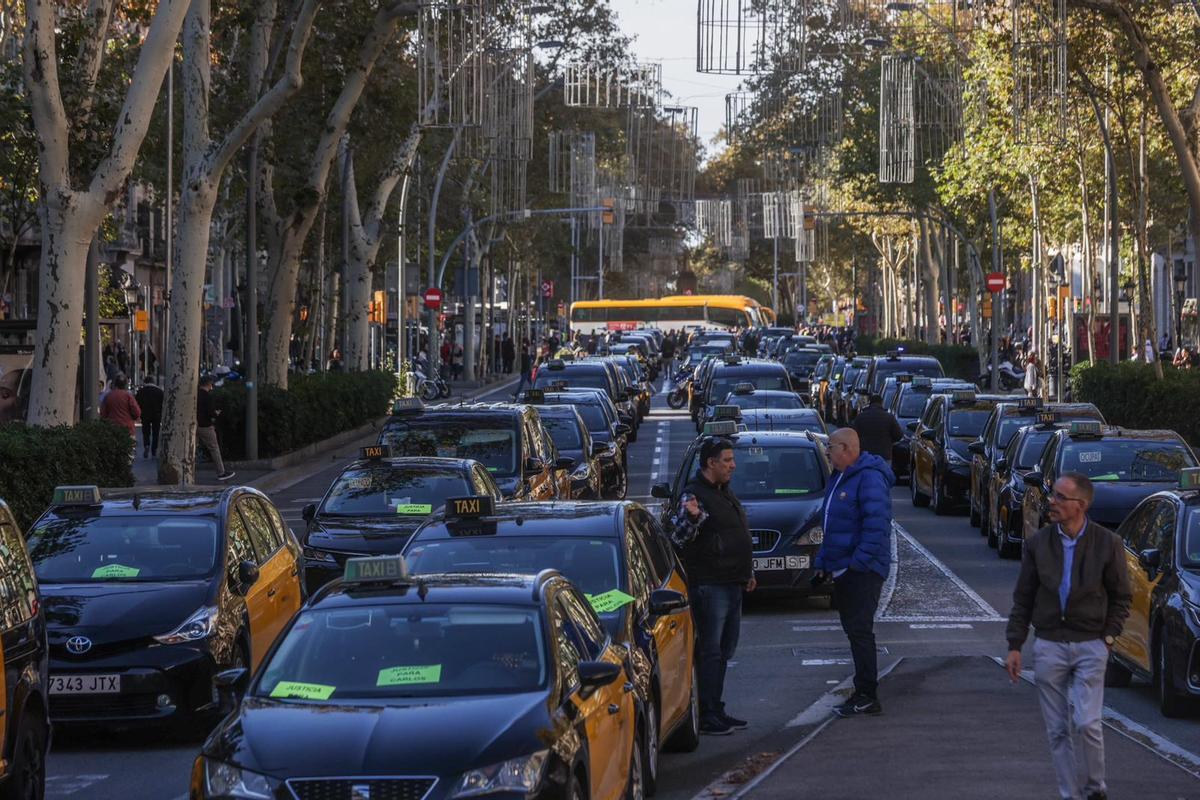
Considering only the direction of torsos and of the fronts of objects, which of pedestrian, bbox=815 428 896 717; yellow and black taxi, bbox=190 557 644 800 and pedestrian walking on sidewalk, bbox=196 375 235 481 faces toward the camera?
the yellow and black taxi

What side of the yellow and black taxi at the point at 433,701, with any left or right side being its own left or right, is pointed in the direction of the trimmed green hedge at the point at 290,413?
back

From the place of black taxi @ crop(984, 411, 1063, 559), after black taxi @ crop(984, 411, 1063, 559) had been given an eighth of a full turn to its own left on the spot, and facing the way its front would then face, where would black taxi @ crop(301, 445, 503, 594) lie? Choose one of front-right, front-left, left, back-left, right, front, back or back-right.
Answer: back-right

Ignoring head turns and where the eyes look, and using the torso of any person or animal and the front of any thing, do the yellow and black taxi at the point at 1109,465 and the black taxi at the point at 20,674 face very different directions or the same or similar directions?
same or similar directions

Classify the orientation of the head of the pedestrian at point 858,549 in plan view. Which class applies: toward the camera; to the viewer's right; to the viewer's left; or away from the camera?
to the viewer's left

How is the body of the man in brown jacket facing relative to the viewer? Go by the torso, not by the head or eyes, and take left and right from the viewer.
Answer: facing the viewer

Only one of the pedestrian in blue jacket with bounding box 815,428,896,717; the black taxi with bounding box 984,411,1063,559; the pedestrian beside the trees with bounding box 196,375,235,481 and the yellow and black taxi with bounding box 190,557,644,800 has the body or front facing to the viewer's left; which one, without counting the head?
the pedestrian in blue jacket with bounding box 815,428,896,717

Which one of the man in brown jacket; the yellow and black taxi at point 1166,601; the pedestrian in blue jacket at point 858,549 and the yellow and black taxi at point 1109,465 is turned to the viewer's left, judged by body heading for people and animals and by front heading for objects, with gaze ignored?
the pedestrian in blue jacket

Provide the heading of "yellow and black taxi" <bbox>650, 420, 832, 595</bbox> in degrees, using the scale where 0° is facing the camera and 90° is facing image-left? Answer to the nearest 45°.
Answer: approximately 0°

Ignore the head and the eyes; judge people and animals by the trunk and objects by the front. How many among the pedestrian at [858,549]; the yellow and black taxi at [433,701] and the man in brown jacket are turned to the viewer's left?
1

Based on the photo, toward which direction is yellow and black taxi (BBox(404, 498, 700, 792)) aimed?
toward the camera

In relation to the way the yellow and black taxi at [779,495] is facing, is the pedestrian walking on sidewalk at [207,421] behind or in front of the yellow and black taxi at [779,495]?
behind

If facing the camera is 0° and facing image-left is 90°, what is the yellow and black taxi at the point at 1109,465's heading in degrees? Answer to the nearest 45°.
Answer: approximately 0°

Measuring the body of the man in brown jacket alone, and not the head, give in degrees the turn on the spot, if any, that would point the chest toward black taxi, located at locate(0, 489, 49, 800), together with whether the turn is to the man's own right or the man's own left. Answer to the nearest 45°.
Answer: approximately 90° to the man's own right

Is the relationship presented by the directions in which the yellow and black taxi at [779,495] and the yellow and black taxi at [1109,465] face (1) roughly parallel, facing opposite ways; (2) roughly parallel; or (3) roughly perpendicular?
roughly parallel

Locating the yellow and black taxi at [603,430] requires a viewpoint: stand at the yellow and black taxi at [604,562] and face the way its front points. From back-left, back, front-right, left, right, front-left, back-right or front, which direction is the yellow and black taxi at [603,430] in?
back

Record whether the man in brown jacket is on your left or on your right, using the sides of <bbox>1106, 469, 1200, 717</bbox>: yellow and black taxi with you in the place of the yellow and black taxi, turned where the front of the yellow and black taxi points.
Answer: on your right
